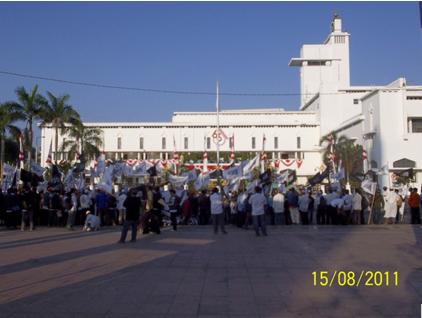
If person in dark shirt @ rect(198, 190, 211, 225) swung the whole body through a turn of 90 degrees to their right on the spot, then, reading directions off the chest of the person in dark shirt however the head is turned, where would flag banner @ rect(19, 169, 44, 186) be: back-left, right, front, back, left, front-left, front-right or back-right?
back

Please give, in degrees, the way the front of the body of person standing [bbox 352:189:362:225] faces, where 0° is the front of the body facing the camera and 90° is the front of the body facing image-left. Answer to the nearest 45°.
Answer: approximately 180°

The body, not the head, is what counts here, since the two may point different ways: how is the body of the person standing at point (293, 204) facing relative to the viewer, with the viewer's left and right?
facing away from the viewer

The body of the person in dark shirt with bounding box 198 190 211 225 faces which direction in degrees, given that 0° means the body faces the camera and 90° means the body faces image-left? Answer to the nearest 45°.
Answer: approximately 180°

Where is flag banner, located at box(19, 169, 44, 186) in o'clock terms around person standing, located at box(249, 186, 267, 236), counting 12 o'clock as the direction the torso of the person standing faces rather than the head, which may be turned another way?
The flag banner is roughly at 10 o'clock from the person standing.

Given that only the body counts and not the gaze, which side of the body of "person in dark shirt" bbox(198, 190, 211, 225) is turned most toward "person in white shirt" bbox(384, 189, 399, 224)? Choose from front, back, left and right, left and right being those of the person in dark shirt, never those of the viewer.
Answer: right

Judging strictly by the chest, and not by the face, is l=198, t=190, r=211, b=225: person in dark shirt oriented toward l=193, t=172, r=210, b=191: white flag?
yes
